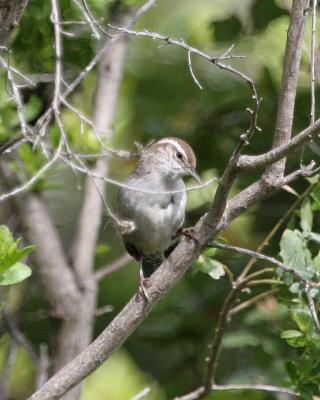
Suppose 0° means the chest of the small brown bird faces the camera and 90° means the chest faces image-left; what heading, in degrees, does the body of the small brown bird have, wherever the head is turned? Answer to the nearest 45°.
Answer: approximately 315°

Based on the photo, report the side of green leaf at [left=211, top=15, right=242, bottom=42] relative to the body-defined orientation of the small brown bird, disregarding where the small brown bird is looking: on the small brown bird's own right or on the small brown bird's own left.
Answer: on the small brown bird's own left

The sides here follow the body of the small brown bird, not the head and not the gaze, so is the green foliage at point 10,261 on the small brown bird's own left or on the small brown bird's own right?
on the small brown bird's own right

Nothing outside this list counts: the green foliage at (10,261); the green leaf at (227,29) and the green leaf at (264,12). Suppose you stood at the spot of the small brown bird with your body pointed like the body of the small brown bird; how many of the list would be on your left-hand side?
2
